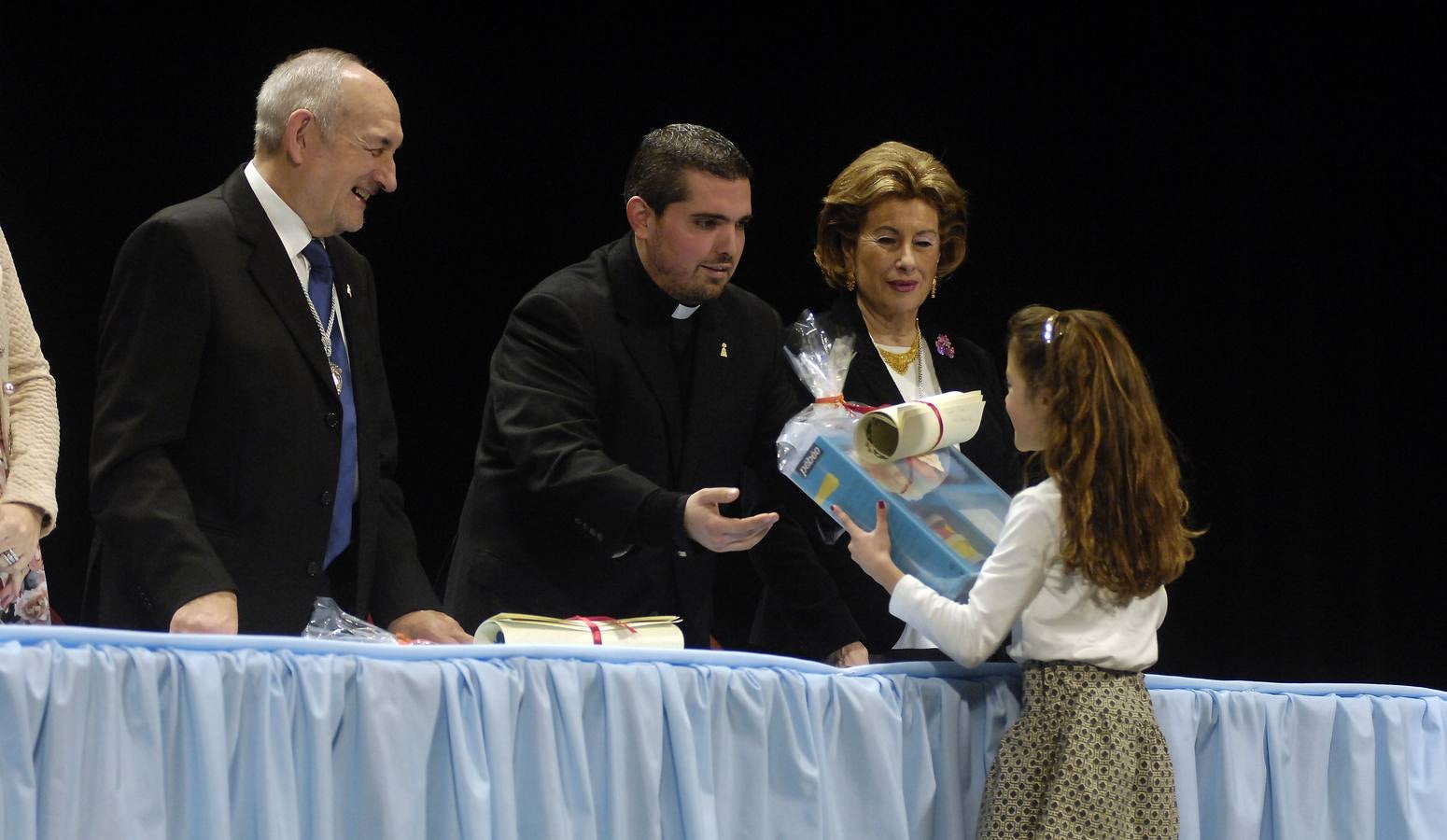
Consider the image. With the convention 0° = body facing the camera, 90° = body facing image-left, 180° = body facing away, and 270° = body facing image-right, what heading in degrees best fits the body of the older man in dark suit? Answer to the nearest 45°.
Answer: approximately 315°

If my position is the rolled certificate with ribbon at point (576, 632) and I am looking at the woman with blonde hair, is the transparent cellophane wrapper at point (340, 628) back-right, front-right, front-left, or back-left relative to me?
back-left

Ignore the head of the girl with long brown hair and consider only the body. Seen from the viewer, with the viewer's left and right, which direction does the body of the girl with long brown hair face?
facing away from the viewer and to the left of the viewer

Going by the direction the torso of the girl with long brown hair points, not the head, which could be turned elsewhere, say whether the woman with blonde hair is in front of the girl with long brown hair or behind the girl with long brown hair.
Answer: in front

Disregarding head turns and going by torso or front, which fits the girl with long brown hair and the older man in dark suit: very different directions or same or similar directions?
very different directions

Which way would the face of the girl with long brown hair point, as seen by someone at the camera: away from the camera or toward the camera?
away from the camera

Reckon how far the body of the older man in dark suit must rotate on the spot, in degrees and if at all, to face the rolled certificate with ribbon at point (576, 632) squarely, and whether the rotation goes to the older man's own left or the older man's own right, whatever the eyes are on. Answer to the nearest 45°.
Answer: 0° — they already face it

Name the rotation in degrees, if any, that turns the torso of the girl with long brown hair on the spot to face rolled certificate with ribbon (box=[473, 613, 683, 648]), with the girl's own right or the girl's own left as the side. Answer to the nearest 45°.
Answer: approximately 45° to the girl's own left

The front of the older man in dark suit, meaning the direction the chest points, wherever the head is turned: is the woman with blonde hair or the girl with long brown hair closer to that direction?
the girl with long brown hair

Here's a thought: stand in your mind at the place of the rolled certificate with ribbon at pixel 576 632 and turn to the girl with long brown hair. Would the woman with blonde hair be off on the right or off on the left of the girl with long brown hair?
left
